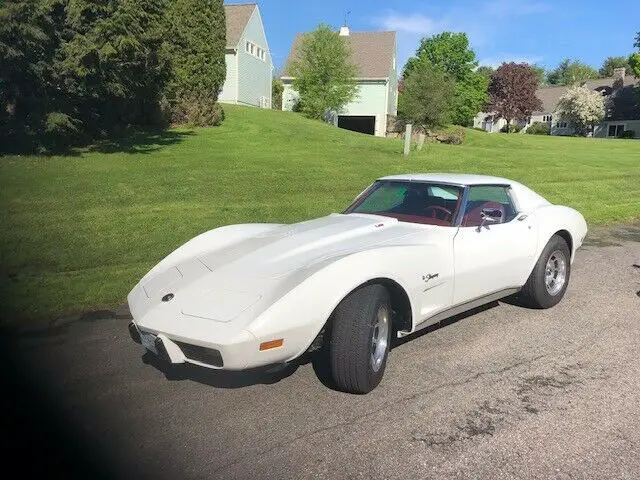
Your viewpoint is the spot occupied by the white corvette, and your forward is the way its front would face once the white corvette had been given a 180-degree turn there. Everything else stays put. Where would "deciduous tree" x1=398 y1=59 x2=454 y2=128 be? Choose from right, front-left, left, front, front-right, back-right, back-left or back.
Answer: front-left

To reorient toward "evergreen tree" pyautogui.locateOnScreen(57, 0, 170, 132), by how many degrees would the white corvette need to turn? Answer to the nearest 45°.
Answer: approximately 90° to its right

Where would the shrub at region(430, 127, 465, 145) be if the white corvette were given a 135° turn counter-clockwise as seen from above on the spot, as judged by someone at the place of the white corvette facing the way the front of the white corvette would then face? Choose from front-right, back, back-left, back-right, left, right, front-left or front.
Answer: left

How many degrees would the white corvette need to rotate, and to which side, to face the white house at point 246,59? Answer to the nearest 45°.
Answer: approximately 135° to its right

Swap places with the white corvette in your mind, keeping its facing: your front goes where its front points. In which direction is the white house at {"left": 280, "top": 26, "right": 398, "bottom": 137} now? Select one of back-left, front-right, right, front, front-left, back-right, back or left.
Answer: back-right

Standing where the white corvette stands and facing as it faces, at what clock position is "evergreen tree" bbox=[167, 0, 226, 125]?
The evergreen tree is roughly at 4 o'clock from the white corvette.

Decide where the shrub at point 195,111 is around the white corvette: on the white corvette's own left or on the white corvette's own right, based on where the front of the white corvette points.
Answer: on the white corvette's own right

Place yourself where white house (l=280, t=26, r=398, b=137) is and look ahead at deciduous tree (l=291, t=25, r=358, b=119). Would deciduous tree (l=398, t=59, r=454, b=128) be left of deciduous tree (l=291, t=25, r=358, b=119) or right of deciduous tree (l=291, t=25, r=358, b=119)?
left

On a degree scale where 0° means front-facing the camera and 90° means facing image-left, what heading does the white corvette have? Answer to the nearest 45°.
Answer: approximately 45°

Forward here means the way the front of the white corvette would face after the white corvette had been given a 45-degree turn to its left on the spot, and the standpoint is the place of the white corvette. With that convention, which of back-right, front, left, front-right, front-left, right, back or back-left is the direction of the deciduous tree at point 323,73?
back
